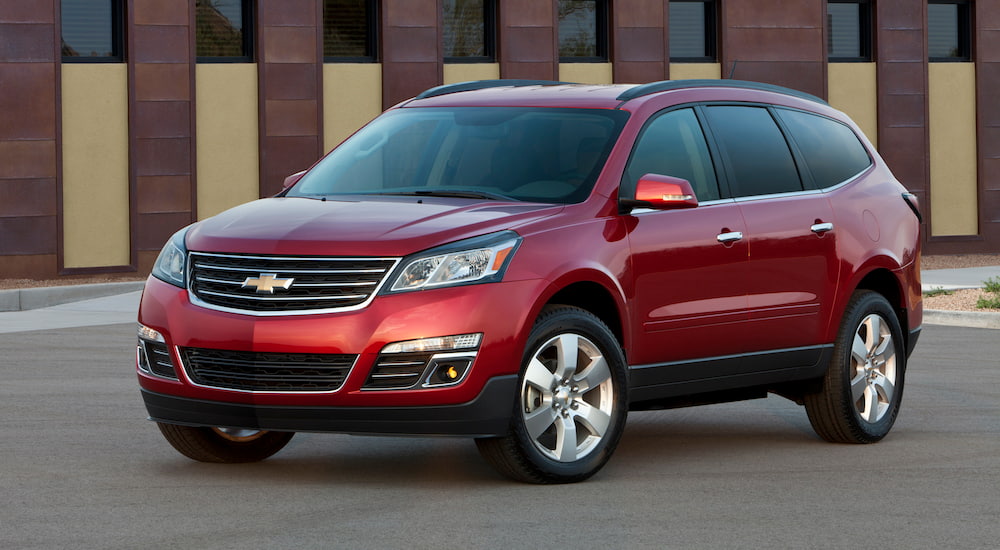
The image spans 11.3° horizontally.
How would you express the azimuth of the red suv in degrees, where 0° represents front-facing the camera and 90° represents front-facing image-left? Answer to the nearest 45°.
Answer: approximately 45°
